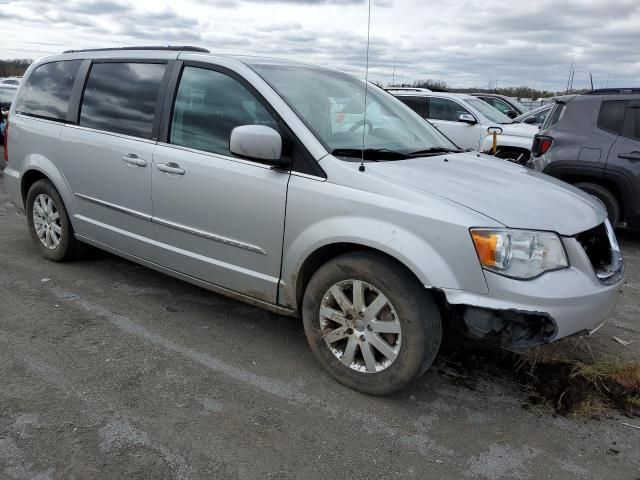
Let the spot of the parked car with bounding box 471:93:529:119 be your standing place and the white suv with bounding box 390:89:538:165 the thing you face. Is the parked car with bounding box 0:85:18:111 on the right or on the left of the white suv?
right

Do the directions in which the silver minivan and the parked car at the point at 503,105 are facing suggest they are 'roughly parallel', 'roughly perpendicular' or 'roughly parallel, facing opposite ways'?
roughly parallel

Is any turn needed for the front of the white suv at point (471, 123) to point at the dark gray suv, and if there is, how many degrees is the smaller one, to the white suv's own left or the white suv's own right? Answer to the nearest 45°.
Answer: approximately 45° to the white suv's own right

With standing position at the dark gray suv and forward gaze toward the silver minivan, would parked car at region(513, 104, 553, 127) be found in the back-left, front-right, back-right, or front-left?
back-right

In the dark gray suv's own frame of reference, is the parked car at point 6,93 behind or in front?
behind

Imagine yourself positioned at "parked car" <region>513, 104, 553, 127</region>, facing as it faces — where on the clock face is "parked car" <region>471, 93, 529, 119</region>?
"parked car" <region>471, 93, 529, 119</region> is roughly at 4 o'clock from "parked car" <region>513, 104, 553, 127</region>.

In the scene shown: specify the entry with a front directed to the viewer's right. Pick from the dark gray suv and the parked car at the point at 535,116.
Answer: the dark gray suv

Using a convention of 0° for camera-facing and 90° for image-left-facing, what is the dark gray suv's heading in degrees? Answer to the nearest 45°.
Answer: approximately 270°

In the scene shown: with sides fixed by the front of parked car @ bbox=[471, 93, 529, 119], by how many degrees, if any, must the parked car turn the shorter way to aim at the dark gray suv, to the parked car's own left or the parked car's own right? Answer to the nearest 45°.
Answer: approximately 45° to the parked car's own right

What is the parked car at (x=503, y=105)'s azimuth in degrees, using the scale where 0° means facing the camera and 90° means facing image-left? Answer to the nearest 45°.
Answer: approximately 315°

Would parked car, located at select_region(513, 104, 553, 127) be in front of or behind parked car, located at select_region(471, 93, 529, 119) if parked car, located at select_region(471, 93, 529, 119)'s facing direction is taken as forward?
in front
